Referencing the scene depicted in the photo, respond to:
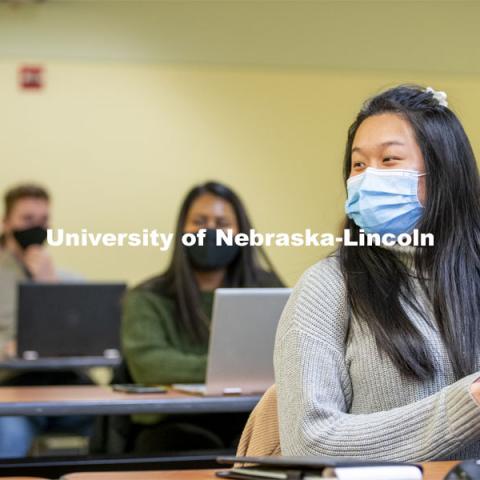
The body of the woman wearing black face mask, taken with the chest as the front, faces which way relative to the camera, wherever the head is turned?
toward the camera

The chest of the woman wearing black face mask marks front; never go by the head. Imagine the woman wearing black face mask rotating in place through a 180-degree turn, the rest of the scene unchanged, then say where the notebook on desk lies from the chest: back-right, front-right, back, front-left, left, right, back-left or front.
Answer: back

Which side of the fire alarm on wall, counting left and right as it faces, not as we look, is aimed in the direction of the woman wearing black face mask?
front

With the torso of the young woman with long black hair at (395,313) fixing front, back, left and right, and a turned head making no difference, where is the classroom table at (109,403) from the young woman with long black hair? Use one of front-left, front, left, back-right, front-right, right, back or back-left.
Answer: back

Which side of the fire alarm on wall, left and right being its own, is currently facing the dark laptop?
front

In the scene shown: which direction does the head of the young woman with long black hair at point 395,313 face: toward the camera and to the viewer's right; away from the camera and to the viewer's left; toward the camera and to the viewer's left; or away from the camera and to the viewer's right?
toward the camera and to the viewer's left

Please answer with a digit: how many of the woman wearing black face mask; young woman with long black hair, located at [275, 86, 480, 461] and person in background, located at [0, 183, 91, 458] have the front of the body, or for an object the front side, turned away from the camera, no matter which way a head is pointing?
0

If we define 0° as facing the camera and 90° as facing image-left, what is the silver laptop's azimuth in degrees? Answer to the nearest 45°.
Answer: approximately 135°

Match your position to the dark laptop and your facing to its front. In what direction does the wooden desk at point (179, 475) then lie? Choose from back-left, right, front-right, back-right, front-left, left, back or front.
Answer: back

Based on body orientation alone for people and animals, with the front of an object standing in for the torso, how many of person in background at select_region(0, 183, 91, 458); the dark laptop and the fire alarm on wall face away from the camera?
1

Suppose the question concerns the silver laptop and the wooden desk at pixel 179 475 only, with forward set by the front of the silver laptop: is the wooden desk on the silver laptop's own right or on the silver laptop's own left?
on the silver laptop's own left

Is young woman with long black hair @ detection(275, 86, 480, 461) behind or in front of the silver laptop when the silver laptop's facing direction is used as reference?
behind

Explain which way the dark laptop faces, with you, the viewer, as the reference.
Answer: facing away from the viewer

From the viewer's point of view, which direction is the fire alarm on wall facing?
toward the camera

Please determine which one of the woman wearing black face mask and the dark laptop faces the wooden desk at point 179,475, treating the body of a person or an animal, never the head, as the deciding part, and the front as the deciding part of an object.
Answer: the woman wearing black face mask
